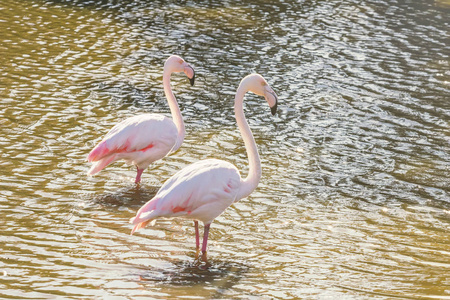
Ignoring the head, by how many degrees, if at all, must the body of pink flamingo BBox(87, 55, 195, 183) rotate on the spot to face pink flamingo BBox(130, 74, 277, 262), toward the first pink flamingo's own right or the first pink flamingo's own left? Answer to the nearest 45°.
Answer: approximately 90° to the first pink flamingo's own right

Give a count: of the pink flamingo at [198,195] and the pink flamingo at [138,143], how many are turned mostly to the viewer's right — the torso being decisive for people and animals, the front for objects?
2

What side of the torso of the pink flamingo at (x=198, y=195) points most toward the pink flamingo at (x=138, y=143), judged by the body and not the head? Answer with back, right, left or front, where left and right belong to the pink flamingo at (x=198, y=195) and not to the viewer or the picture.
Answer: left

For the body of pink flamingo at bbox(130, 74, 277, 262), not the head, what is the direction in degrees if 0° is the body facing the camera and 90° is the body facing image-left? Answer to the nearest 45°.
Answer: approximately 270°

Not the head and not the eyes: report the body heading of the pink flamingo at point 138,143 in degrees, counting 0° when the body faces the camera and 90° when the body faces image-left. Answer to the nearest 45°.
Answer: approximately 270°
